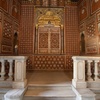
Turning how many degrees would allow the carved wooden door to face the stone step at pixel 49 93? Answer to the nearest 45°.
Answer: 0° — it already faces it

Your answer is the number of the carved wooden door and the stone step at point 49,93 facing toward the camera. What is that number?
2

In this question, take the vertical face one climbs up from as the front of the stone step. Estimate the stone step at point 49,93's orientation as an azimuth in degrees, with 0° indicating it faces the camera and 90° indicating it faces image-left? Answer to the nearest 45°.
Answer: approximately 0°

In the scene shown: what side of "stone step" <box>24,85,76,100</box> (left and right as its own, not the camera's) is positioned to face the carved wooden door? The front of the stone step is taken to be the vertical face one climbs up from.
back
